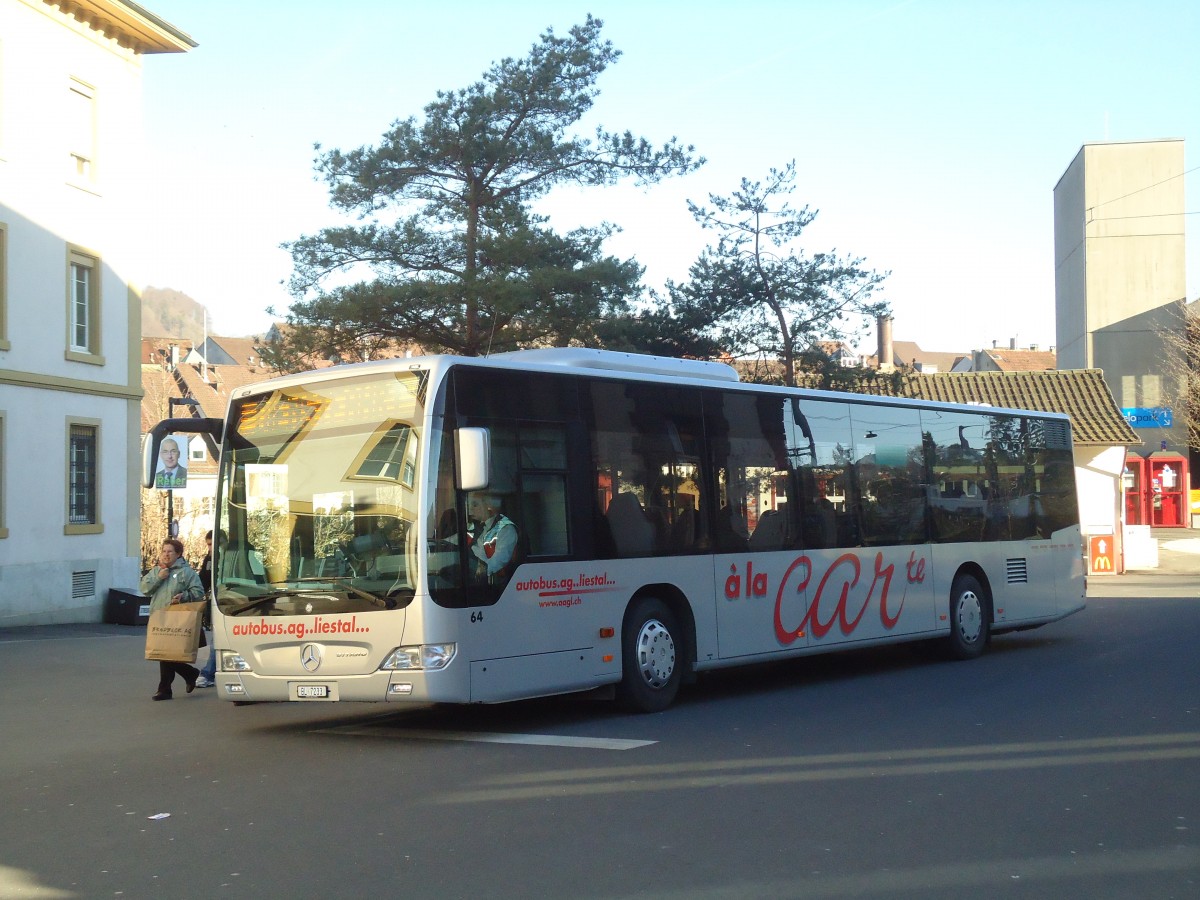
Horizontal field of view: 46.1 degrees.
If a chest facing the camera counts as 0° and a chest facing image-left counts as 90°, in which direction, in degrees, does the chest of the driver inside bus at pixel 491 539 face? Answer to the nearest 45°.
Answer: approximately 45°

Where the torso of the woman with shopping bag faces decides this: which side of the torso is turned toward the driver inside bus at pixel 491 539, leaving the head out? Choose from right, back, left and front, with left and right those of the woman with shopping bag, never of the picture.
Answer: left

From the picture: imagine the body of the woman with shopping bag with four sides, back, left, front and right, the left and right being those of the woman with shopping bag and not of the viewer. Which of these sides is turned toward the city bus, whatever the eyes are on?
left

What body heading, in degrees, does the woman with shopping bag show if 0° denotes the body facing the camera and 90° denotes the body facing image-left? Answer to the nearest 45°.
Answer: approximately 45°

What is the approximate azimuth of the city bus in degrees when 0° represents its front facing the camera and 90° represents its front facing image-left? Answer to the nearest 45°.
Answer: approximately 45°

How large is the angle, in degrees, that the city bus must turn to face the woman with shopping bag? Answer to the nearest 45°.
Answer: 0° — it already faces them
